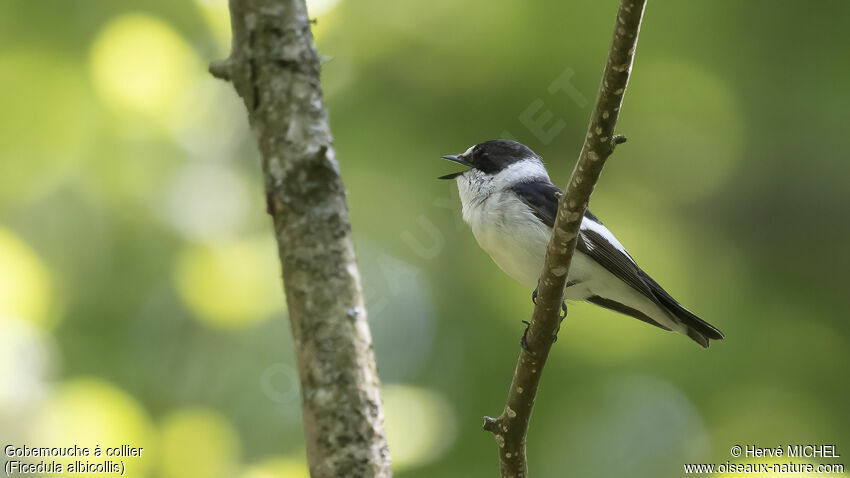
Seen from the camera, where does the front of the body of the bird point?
to the viewer's left
